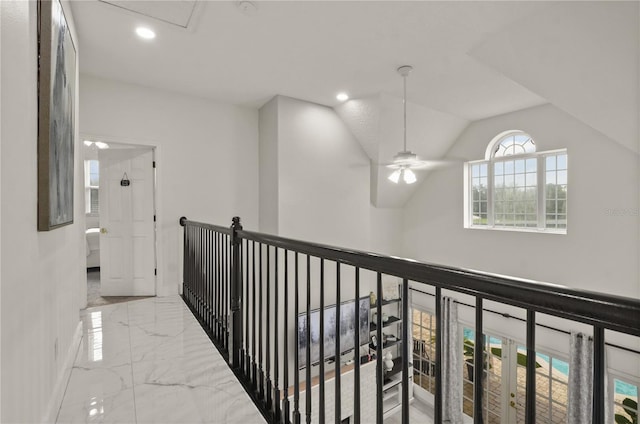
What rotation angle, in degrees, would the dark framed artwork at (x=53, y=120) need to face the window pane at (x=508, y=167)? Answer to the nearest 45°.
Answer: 0° — it already faces it

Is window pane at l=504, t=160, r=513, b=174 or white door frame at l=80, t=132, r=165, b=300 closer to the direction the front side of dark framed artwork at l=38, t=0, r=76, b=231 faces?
the window pane

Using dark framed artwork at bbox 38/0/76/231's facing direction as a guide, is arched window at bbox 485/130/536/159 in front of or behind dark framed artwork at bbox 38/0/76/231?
in front

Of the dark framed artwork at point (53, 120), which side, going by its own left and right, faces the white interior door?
left

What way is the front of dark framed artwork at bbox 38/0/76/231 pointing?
to the viewer's right

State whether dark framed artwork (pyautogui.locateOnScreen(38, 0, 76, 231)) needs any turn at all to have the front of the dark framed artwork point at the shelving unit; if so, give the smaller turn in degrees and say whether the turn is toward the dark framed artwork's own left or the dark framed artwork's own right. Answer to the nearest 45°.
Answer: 0° — it already faces it

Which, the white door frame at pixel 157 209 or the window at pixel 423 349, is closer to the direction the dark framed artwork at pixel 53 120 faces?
the window

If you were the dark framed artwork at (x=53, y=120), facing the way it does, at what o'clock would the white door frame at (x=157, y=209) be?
The white door frame is roughly at 10 o'clock from the dark framed artwork.

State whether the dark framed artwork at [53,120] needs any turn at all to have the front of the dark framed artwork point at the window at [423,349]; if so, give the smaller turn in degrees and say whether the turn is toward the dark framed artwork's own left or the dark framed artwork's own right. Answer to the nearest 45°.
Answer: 0° — it already faces it

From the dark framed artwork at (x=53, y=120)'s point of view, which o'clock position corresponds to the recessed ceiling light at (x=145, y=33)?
The recessed ceiling light is roughly at 10 o'clock from the dark framed artwork.
